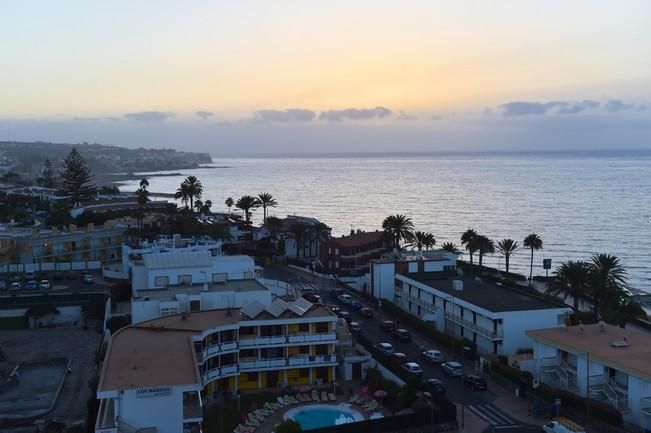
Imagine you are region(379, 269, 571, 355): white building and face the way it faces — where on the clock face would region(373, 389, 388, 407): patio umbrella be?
The patio umbrella is roughly at 11 o'clock from the white building.

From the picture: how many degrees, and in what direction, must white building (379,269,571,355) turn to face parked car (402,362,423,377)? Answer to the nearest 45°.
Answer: approximately 45° to its left

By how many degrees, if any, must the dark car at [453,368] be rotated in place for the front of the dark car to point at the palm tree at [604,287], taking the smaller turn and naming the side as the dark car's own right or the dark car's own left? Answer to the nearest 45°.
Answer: approximately 90° to the dark car's own right

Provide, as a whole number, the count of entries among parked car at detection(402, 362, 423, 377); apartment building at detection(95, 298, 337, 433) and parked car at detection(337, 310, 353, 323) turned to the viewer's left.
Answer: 0

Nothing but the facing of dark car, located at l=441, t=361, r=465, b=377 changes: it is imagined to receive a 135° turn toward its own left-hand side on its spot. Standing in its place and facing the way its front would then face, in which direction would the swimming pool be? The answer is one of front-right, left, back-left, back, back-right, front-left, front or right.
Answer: front-right

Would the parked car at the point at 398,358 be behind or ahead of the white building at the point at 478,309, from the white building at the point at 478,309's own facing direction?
ahead

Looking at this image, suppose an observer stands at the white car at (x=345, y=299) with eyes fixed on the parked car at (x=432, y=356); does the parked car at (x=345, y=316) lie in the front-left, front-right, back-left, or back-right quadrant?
front-right

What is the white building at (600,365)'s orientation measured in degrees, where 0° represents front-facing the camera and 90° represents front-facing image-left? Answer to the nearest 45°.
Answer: approximately 45°

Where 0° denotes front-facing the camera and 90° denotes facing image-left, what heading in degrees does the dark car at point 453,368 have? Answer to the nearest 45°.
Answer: approximately 135°

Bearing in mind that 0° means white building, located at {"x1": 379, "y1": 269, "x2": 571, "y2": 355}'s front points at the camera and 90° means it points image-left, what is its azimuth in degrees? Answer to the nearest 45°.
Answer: approximately 45°

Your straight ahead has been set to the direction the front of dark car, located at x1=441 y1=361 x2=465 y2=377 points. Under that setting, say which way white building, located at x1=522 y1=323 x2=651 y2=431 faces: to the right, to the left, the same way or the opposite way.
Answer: to the left

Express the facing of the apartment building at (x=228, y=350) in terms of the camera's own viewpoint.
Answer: facing the viewer and to the right of the viewer

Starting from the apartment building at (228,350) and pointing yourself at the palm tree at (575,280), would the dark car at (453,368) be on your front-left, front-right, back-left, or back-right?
front-right

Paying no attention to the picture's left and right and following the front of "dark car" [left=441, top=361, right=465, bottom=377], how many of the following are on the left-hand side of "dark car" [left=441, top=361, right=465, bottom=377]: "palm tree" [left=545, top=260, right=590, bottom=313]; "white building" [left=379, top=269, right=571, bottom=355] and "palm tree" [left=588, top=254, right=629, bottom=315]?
0

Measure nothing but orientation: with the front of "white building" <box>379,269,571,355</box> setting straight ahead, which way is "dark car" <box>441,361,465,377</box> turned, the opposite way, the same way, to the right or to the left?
to the right

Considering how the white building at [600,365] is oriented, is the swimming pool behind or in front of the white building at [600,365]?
in front

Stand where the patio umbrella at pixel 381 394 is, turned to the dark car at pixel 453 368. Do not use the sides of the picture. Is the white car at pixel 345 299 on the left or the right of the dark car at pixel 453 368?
left

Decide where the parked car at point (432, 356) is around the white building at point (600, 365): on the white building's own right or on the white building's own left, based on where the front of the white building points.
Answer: on the white building's own right
